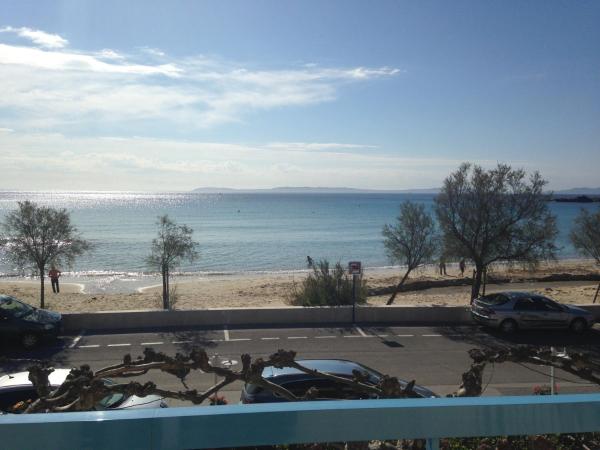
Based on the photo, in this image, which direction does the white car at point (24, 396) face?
to the viewer's right

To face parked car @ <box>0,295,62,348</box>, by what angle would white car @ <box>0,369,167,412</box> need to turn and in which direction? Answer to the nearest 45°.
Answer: approximately 90° to its left

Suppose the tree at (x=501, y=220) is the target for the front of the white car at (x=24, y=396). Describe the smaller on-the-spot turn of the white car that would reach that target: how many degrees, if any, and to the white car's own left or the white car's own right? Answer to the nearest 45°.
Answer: approximately 45° to the white car's own left

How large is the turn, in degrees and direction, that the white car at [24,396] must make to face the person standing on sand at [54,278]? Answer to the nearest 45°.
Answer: approximately 90° to its left
